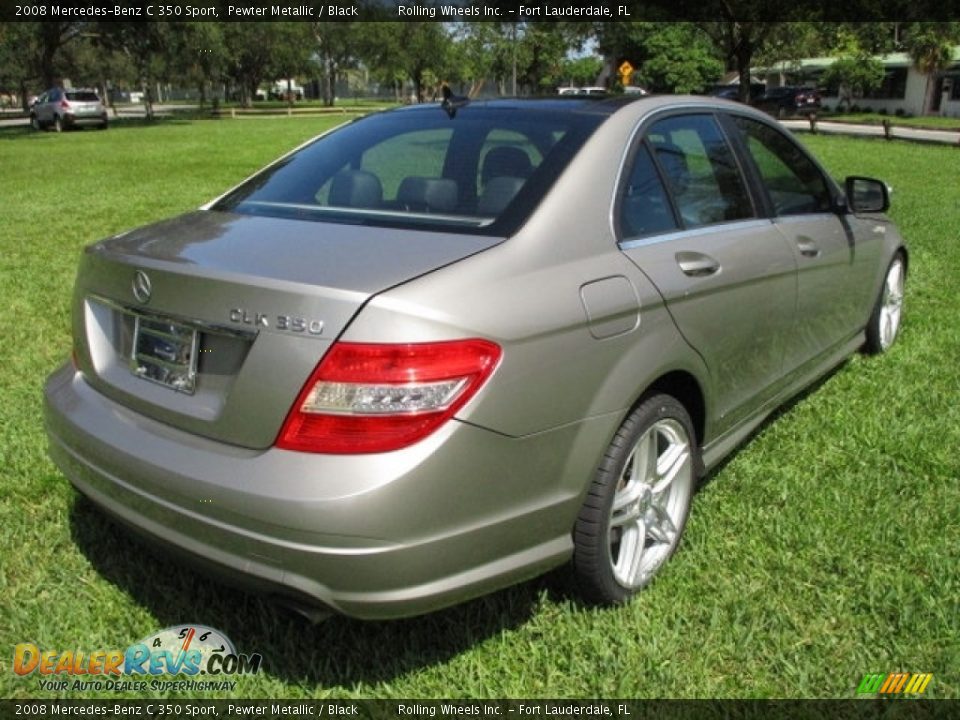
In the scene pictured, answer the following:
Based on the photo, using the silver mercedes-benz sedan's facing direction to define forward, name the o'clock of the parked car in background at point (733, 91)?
The parked car in background is roughly at 11 o'clock from the silver mercedes-benz sedan.

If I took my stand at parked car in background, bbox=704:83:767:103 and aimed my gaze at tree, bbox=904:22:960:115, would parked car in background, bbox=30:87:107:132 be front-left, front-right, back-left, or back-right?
back-right

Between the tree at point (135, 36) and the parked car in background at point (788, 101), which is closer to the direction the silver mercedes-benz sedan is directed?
the parked car in background

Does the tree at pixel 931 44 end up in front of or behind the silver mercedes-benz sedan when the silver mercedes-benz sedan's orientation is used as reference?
in front

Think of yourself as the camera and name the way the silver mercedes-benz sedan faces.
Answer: facing away from the viewer and to the right of the viewer

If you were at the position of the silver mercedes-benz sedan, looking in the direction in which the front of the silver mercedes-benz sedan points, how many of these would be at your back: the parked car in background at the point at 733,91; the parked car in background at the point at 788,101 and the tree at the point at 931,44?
0

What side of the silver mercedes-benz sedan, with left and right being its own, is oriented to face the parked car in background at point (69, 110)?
left

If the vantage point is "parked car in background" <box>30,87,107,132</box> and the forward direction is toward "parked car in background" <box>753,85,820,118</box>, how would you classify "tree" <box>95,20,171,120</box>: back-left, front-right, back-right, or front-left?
front-left

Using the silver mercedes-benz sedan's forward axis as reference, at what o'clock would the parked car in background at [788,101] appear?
The parked car in background is roughly at 11 o'clock from the silver mercedes-benz sedan.

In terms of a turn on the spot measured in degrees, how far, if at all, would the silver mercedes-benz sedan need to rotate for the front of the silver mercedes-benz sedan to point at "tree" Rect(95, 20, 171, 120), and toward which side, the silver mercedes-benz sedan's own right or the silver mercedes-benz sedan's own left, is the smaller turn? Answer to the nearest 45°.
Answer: approximately 45° to the silver mercedes-benz sedan's own left

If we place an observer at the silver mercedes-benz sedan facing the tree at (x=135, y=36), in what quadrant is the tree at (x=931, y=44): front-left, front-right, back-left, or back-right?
front-right
